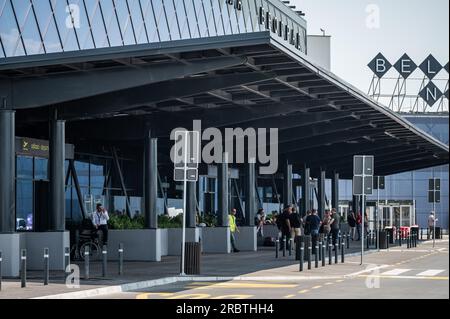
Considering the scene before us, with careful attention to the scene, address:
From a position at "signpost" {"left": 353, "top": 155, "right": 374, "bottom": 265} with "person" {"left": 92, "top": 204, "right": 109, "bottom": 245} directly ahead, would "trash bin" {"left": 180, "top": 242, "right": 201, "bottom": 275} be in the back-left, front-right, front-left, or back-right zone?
front-left

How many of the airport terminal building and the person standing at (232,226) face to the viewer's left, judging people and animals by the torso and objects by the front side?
0

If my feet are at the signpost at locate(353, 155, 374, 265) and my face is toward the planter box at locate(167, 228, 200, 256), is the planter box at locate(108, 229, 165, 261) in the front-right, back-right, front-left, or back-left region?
front-left

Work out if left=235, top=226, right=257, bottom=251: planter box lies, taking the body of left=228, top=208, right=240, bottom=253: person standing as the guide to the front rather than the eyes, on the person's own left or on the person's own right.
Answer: on the person's own left

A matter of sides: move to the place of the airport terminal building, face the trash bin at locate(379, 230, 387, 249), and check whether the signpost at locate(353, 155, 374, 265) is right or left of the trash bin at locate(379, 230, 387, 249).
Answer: right

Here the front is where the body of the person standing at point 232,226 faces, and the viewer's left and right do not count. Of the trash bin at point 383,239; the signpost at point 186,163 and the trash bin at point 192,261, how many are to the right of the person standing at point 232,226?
2

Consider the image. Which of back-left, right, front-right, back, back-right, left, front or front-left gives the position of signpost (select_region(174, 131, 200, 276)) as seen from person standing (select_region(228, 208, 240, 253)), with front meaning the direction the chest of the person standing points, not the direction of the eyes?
right

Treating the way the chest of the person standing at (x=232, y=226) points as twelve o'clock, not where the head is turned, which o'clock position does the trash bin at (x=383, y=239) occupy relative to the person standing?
The trash bin is roughly at 11 o'clock from the person standing.

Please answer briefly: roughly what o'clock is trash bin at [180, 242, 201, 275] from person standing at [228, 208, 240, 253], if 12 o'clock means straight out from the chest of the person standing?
The trash bin is roughly at 3 o'clock from the person standing.
